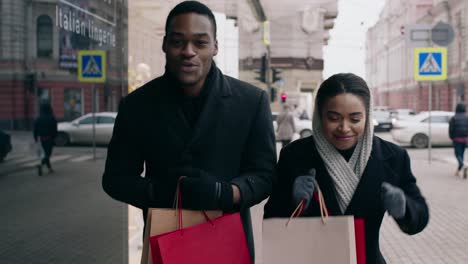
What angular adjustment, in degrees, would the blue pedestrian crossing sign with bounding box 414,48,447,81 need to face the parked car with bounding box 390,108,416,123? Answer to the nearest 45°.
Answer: approximately 180°

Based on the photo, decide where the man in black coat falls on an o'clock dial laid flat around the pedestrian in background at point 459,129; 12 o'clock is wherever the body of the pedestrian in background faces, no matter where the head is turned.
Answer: The man in black coat is roughly at 6 o'clock from the pedestrian in background.

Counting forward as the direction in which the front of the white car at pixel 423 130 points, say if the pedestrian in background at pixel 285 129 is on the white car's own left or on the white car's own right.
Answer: on the white car's own right

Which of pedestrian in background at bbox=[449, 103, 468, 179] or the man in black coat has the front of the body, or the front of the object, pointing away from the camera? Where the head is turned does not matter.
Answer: the pedestrian in background

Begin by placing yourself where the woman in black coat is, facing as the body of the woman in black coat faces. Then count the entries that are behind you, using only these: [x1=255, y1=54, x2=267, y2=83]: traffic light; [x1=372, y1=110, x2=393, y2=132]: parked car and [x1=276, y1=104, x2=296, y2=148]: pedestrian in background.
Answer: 3

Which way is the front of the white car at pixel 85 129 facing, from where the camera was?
facing to the left of the viewer

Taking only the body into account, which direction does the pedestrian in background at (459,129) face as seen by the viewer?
away from the camera
